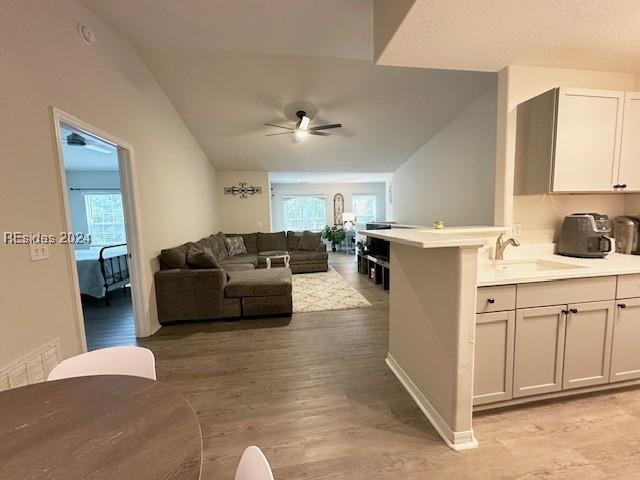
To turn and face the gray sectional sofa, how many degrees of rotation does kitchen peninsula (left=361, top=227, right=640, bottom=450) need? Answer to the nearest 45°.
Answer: approximately 135° to its right

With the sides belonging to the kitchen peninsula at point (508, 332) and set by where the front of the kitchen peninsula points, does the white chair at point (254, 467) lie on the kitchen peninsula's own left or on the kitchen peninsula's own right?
on the kitchen peninsula's own right

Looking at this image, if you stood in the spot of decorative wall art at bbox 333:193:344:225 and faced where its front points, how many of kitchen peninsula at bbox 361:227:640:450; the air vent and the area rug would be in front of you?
3

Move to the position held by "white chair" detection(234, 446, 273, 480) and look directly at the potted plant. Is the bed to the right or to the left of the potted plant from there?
left

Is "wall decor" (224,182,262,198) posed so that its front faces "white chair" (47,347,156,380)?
yes

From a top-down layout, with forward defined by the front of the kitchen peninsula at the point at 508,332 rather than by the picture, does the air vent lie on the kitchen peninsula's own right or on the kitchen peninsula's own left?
on the kitchen peninsula's own right

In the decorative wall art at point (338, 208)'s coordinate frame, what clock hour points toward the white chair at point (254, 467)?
The white chair is roughly at 12 o'clock from the decorative wall art.

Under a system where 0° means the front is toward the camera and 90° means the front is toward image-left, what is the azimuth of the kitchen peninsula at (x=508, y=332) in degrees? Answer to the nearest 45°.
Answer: approximately 315°

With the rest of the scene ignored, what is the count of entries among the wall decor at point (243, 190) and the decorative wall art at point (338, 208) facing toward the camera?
2

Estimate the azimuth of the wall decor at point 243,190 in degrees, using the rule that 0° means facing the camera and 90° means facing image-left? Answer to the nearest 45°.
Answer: approximately 0°
